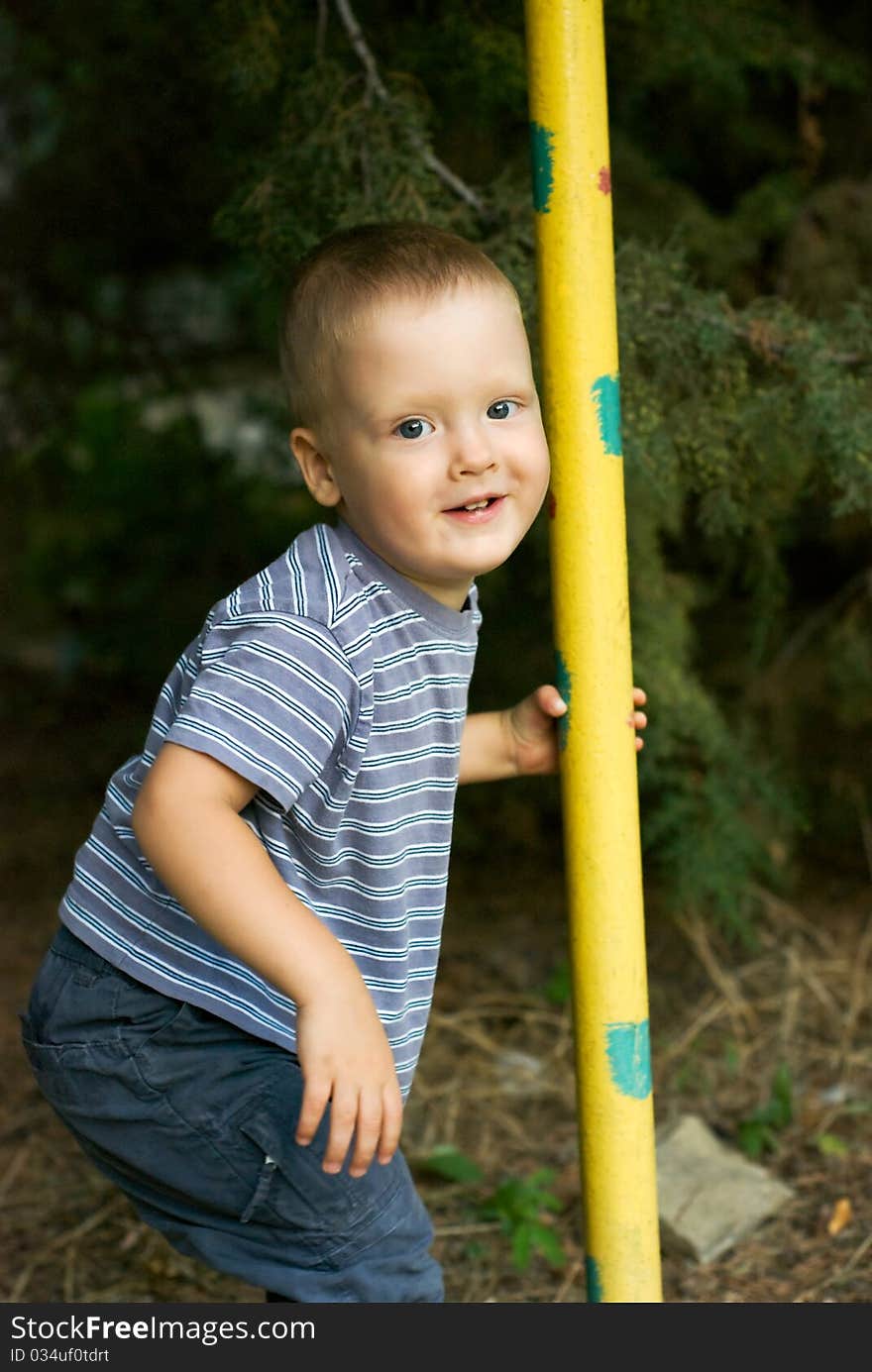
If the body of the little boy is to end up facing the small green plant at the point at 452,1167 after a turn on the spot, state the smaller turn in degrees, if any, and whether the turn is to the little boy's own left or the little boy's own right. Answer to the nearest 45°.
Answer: approximately 135° to the little boy's own left

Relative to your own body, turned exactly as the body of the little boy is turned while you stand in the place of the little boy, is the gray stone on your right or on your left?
on your left

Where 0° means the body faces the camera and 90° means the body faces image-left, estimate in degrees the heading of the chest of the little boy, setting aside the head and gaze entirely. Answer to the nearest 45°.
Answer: approximately 315°

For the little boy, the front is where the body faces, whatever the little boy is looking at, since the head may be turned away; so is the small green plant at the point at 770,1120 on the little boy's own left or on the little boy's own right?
on the little boy's own left

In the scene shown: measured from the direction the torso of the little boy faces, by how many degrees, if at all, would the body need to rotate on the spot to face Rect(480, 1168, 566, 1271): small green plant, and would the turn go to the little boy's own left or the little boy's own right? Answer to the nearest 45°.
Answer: approximately 135° to the little boy's own left
